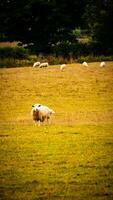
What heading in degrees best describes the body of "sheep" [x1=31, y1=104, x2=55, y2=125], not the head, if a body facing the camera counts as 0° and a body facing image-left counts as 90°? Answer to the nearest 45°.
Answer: approximately 45°
